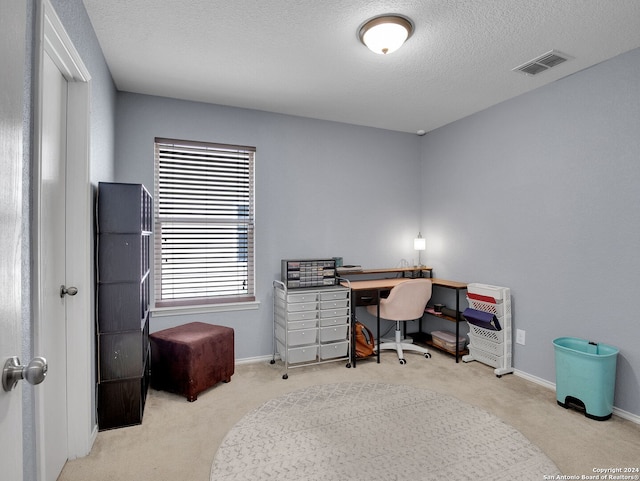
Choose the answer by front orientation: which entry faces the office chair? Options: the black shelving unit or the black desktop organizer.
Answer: the black shelving unit

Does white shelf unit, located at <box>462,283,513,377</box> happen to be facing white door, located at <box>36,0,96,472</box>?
yes

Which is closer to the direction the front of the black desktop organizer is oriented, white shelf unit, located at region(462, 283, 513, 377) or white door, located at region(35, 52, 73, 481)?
the white door

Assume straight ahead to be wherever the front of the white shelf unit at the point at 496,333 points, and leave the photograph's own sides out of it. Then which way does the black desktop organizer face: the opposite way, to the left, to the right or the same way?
to the left

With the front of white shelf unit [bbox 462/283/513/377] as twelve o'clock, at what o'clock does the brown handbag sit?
The brown handbag is roughly at 1 o'clock from the white shelf unit.

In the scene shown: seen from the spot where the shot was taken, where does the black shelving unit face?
facing to the right of the viewer

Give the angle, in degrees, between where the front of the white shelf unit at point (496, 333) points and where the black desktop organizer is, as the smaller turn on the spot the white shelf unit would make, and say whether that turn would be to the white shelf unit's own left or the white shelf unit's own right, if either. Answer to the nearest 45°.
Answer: approximately 45° to the white shelf unit's own right

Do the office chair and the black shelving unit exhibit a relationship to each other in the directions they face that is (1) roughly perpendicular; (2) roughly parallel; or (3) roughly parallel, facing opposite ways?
roughly perpendicular

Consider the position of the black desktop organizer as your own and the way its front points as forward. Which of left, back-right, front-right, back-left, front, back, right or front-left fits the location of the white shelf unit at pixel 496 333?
left

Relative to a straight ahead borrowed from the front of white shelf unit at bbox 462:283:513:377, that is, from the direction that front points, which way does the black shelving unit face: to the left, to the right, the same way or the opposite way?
the opposite way

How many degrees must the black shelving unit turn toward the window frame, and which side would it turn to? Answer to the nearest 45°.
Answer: approximately 45° to its left
